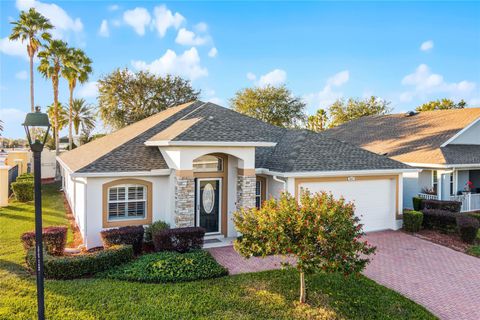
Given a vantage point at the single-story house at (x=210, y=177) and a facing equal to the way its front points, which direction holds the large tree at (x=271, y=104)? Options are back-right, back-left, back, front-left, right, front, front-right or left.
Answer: back

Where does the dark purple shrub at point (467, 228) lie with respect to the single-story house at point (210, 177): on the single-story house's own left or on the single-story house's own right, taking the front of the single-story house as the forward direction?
on the single-story house's own left

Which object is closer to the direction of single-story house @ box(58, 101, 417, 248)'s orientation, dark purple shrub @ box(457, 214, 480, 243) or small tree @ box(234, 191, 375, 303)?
the small tree

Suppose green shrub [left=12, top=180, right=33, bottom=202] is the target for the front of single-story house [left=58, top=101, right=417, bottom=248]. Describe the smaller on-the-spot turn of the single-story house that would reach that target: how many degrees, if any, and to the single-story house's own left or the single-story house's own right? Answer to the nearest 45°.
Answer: approximately 135° to the single-story house's own right

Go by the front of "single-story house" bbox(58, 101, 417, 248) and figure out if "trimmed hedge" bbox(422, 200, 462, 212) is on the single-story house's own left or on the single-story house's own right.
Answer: on the single-story house's own left

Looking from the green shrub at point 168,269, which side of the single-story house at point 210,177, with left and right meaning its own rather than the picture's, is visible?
front

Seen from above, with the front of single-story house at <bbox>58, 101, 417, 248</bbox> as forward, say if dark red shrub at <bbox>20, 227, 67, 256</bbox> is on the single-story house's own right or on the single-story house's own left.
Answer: on the single-story house's own right

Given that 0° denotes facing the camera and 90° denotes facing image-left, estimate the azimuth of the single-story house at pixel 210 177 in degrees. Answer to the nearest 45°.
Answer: approximately 0°

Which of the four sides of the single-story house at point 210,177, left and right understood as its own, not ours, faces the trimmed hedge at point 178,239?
front

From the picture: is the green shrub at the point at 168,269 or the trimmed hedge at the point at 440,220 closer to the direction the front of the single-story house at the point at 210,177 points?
the green shrub

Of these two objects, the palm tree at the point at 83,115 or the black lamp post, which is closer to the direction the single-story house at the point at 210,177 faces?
the black lamp post
